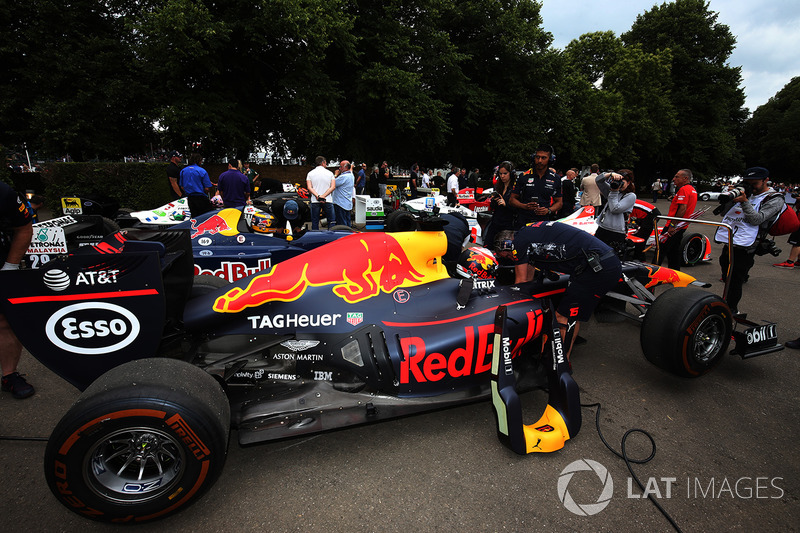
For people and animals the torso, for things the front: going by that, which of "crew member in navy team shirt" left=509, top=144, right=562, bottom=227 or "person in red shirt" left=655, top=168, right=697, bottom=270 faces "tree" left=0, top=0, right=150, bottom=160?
the person in red shirt

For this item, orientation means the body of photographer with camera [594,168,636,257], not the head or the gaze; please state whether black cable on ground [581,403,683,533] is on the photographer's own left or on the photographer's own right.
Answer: on the photographer's own left

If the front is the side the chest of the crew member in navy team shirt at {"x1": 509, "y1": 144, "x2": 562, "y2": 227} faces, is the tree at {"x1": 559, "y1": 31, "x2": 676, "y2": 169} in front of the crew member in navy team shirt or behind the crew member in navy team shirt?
behind

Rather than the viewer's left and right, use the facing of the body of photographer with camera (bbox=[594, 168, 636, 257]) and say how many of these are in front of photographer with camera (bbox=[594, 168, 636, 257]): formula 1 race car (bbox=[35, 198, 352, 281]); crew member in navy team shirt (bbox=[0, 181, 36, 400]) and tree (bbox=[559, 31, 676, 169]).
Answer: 2

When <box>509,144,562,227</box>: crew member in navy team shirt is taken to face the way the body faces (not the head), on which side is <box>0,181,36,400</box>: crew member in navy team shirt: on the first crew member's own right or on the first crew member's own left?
on the first crew member's own right

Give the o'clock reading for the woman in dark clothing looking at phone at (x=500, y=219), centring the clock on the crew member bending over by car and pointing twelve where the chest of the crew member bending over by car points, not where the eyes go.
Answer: The woman in dark clothing looking at phone is roughly at 2 o'clock from the crew member bending over by car.

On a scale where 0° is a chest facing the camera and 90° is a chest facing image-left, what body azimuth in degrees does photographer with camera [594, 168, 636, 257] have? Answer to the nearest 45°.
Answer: approximately 45°

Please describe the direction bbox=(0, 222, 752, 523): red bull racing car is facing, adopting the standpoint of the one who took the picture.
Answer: facing away from the viewer and to the right of the viewer

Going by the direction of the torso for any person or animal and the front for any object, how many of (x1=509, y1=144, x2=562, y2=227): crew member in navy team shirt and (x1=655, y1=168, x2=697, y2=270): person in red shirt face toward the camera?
1

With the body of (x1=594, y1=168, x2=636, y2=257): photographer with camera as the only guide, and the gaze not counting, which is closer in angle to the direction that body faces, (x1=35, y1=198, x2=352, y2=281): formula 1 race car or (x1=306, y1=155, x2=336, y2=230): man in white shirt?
the formula 1 race car

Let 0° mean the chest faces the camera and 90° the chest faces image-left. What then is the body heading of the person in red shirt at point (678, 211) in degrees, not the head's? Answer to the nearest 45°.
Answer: approximately 90°
